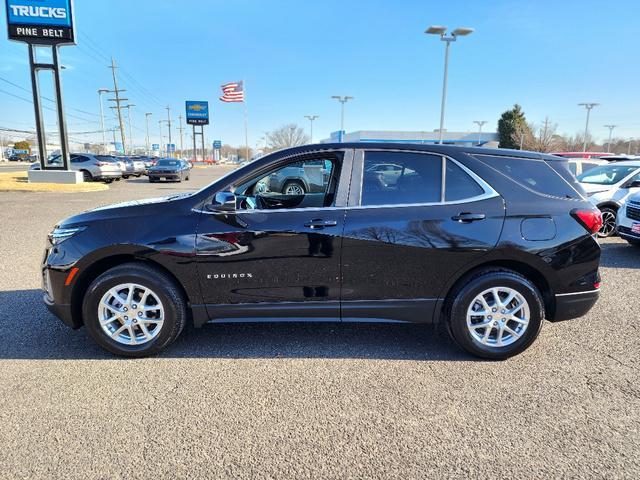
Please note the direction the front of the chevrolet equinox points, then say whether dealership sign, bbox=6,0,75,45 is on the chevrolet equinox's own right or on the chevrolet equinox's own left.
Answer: on the chevrolet equinox's own right

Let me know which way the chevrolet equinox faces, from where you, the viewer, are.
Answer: facing to the left of the viewer

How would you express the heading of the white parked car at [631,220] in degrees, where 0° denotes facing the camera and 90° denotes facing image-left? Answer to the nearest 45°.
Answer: approximately 45°

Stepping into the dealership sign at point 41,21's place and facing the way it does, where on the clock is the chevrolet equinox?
The chevrolet equinox is roughly at 12 o'clock from the dealership sign.

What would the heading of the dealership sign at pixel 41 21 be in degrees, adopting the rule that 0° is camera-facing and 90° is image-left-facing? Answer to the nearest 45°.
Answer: approximately 0°

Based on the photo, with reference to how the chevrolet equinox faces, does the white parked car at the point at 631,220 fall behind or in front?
behind

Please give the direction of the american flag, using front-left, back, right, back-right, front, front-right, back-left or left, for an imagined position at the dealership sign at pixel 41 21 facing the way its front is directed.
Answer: back-left

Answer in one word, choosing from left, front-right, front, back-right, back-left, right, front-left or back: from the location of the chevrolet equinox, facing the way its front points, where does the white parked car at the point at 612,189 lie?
back-right

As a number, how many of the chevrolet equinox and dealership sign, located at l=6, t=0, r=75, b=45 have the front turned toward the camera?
1

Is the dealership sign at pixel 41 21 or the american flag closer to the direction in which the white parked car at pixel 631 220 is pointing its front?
the dealership sign
